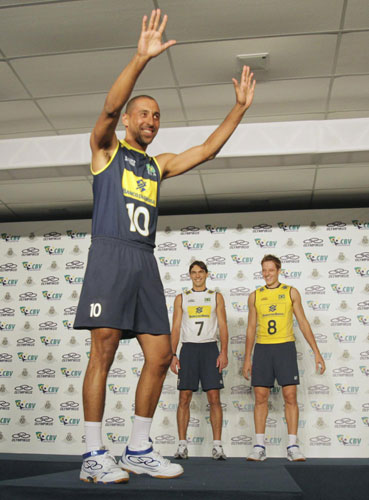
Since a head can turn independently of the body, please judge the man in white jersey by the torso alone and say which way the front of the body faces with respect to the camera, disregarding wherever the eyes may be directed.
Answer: toward the camera

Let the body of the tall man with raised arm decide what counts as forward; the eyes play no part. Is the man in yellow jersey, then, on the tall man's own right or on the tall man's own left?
on the tall man's own left

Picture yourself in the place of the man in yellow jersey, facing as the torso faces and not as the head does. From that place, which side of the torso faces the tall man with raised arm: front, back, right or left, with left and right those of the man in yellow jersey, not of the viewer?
front

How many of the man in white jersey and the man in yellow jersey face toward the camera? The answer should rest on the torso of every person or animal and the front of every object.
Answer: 2

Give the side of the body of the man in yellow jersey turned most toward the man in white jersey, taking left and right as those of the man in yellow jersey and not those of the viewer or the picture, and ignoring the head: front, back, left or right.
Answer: right

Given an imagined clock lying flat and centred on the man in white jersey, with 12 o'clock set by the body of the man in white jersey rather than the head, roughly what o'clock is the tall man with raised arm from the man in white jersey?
The tall man with raised arm is roughly at 12 o'clock from the man in white jersey.

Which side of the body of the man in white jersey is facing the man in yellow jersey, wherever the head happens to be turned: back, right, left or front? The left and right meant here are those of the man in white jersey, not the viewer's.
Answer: left

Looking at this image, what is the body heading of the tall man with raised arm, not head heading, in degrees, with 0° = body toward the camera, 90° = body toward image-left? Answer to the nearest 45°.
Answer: approximately 315°

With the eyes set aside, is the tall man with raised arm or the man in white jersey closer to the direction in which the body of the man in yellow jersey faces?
the tall man with raised arm

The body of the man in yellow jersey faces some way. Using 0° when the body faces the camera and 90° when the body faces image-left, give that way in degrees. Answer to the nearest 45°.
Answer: approximately 0°
